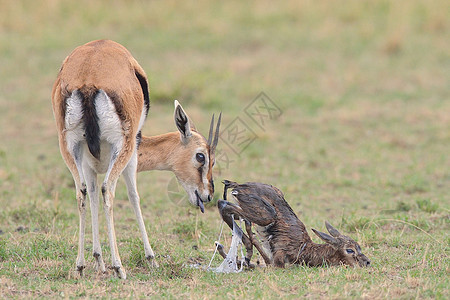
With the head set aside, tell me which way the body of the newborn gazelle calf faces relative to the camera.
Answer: to the viewer's right
